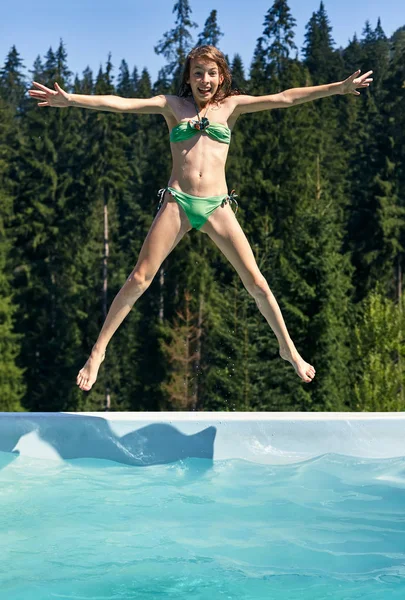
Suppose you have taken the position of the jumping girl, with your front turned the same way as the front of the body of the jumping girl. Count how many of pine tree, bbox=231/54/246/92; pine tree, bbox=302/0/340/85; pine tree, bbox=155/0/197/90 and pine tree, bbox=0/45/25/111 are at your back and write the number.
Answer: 4

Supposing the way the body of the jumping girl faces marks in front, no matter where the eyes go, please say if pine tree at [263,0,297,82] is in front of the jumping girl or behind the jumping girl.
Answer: behind

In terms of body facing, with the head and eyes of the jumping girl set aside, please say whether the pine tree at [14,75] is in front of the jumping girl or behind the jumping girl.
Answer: behind

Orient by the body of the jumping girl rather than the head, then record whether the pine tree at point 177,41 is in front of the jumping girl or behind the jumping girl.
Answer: behind

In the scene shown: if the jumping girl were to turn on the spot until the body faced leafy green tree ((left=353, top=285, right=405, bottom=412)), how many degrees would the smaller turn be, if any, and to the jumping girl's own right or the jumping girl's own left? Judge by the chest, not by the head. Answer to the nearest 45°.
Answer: approximately 180°

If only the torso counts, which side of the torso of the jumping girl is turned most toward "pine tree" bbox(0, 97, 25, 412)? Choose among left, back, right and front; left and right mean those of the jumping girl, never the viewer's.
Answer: back

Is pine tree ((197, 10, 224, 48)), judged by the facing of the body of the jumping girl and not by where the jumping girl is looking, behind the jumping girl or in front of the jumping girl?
behind

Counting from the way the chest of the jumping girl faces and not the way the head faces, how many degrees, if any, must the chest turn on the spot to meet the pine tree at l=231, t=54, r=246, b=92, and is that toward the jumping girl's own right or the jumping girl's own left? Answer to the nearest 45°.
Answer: approximately 180°

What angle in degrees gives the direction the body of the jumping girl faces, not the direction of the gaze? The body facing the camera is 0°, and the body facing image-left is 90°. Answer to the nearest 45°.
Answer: approximately 0°
